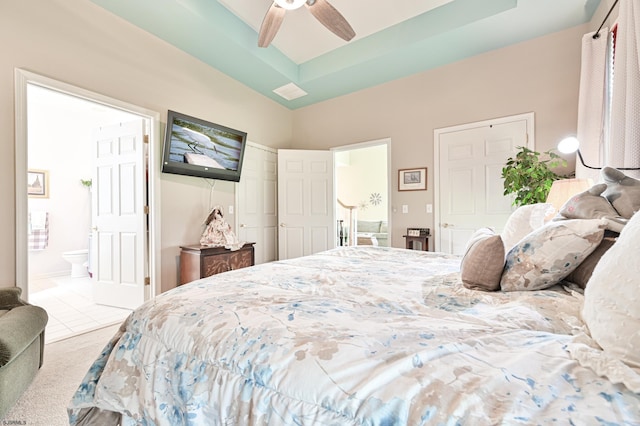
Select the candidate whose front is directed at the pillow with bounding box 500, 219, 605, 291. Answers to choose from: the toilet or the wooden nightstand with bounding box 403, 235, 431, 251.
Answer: the wooden nightstand

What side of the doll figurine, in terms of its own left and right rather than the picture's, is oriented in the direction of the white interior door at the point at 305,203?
left

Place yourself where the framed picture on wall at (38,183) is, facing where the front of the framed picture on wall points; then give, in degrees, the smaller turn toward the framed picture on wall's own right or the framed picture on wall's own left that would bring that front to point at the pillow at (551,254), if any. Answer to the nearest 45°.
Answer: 0° — it already faces it

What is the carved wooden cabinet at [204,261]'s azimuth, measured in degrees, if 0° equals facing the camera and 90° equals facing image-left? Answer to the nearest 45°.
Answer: approximately 315°

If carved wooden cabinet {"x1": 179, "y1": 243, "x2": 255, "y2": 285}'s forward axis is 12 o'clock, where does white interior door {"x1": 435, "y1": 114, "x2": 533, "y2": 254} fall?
The white interior door is roughly at 11 o'clock from the carved wooden cabinet.

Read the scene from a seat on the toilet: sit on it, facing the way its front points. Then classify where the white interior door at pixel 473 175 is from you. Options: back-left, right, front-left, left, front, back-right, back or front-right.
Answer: back-left

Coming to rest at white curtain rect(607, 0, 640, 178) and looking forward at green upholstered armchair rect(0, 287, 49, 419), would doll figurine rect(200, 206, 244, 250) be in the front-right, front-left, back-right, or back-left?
front-right

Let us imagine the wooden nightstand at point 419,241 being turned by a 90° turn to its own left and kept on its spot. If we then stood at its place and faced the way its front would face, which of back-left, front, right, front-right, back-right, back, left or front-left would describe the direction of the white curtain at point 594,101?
front-right

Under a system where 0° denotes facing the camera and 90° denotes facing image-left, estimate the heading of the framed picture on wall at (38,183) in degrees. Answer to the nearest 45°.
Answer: approximately 0°

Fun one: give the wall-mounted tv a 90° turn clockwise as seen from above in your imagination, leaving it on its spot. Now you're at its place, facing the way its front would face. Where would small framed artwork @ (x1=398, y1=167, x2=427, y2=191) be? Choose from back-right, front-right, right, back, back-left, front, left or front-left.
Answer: back-left

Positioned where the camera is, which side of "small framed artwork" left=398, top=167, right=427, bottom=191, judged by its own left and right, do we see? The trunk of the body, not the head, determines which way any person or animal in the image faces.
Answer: front

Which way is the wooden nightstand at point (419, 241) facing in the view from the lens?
facing the viewer

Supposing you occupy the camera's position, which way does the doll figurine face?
facing the viewer and to the right of the viewer

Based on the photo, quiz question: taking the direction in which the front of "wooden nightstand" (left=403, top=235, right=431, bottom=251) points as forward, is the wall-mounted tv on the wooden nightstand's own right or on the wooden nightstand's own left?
on the wooden nightstand's own right

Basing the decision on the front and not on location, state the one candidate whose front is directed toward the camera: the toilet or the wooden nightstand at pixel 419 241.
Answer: the wooden nightstand
